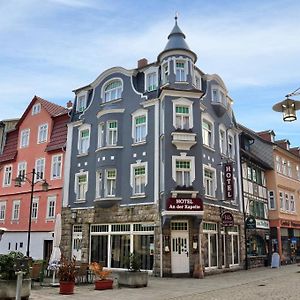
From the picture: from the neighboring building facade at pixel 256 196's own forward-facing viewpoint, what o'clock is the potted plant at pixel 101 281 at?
The potted plant is roughly at 2 o'clock from the neighboring building facade.

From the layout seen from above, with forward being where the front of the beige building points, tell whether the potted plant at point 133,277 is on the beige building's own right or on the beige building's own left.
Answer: on the beige building's own right

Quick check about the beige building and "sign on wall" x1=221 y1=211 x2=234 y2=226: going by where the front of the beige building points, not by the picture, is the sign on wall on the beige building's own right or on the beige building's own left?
on the beige building's own right

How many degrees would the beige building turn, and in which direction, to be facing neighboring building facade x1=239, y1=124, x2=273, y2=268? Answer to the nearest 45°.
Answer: approximately 90° to its right

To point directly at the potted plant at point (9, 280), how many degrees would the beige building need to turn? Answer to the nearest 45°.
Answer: approximately 45° to its right

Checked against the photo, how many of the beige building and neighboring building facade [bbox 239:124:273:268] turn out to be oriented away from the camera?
0

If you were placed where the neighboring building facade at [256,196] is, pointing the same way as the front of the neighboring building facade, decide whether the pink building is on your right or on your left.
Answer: on your right
